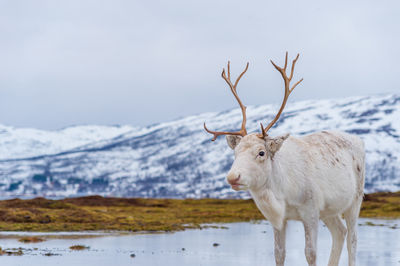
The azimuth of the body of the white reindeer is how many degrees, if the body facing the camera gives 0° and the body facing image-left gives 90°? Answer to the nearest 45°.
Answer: approximately 45°
